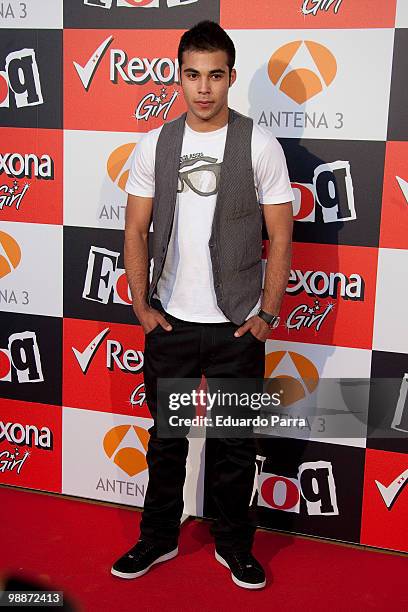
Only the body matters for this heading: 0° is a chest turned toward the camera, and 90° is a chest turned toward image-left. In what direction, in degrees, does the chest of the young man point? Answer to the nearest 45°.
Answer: approximately 0°
